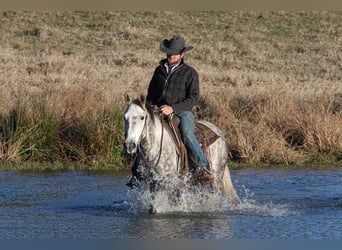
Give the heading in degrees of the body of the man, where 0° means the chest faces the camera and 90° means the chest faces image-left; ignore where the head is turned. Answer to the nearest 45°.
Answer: approximately 45°

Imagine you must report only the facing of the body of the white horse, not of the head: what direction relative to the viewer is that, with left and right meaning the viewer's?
facing the viewer and to the left of the viewer

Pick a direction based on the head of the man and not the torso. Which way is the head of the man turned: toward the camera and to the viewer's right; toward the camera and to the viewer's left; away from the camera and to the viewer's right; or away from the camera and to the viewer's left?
toward the camera and to the viewer's left
